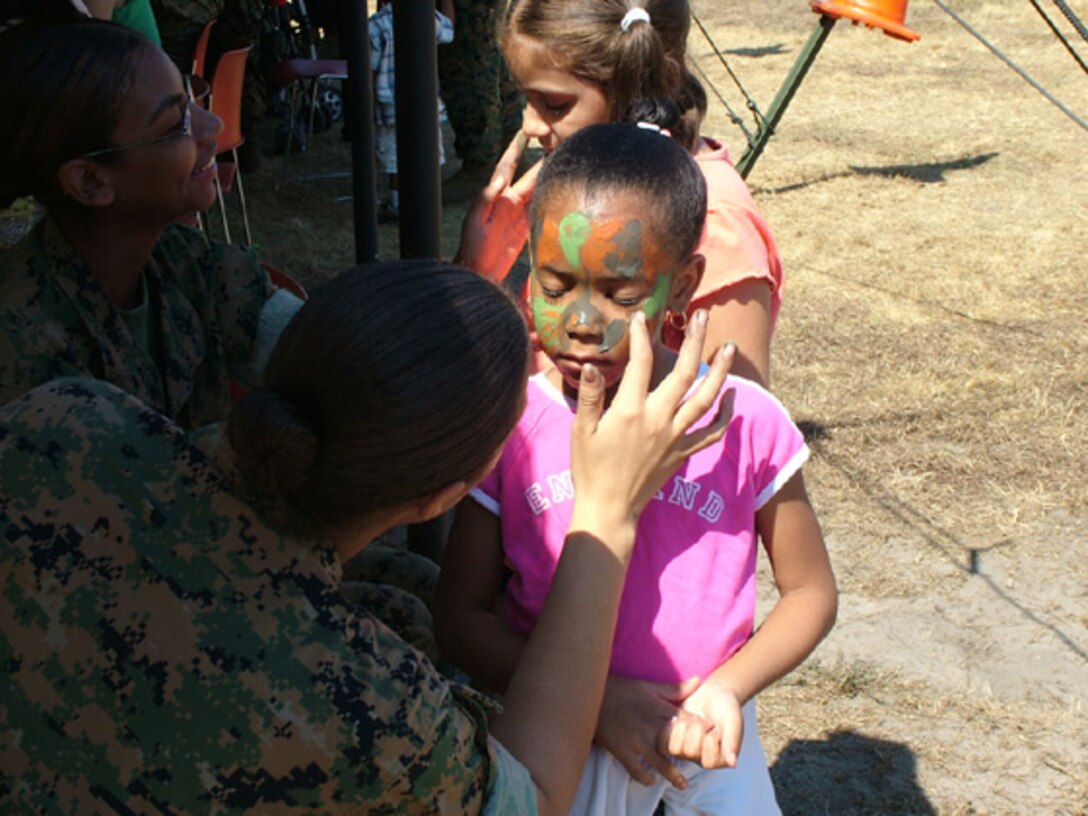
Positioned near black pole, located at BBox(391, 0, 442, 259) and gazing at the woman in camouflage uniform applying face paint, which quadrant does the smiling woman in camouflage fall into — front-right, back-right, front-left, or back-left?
front-right

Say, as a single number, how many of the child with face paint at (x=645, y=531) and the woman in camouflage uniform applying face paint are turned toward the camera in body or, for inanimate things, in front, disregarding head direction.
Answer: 1

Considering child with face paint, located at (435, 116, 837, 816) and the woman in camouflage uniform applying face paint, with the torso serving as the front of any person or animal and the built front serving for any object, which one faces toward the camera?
the child with face paint

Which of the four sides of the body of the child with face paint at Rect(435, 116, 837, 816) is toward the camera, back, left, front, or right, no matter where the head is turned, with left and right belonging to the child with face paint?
front

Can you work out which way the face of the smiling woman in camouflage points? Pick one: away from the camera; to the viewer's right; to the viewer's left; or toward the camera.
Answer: to the viewer's right

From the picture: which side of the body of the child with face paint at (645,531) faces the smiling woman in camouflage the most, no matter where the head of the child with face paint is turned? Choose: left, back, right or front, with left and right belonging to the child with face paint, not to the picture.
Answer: right

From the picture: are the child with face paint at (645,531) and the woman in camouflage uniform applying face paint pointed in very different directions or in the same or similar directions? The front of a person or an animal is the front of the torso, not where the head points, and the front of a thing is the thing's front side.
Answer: very different directions

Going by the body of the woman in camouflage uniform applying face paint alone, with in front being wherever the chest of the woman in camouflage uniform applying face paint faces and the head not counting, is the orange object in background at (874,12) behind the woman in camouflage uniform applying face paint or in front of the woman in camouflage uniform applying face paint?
in front

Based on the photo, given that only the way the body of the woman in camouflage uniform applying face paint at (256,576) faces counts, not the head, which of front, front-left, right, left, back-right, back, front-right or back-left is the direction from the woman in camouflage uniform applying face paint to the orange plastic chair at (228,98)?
front-left

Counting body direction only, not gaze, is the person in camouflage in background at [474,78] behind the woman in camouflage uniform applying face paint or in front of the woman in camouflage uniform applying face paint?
in front

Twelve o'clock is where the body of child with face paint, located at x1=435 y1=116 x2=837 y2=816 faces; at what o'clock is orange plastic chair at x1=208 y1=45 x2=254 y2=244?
The orange plastic chair is roughly at 5 o'clock from the child with face paint.

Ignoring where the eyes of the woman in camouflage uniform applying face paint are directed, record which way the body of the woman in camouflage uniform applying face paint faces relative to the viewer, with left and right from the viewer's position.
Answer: facing away from the viewer and to the right of the viewer
